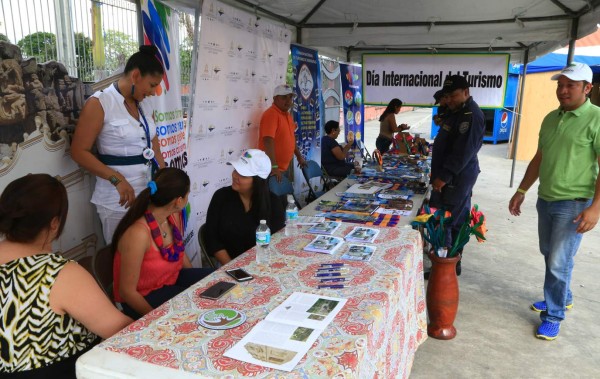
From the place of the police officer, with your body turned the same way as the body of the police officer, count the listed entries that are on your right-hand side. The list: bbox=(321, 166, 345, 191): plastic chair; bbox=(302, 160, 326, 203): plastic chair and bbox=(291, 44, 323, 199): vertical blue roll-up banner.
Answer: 3

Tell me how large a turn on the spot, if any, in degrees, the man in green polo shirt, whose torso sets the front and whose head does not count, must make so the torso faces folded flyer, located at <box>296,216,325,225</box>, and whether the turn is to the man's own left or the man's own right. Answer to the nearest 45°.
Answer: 0° — they already face it

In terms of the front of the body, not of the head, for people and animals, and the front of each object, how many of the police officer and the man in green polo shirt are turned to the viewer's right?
0

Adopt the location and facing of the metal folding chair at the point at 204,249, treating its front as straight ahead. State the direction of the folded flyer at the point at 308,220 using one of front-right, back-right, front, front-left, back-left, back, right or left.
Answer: front-left

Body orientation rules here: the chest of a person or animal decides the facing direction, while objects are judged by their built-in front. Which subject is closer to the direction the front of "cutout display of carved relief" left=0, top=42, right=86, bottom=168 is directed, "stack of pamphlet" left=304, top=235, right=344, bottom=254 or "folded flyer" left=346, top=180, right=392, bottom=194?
the stack of pamphlet

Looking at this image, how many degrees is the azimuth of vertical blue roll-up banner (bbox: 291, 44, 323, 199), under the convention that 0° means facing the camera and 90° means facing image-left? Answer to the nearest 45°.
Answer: approximately 315°

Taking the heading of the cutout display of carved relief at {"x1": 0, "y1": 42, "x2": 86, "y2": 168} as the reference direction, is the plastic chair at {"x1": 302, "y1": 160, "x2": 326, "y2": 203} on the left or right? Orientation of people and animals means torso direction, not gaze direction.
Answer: on its left

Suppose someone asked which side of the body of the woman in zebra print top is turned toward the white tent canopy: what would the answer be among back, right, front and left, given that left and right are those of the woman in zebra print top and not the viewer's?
front

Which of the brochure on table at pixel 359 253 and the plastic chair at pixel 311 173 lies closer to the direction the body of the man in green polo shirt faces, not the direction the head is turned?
the brochure on table

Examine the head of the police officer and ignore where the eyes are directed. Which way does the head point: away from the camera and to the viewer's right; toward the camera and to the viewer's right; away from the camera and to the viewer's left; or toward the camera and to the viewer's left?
toward the camera and to the viewer's left

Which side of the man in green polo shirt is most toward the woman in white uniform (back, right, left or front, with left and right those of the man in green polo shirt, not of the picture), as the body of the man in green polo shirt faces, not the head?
front

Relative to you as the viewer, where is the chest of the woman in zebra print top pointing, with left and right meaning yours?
facing away from the viewer and to the right of the viewer

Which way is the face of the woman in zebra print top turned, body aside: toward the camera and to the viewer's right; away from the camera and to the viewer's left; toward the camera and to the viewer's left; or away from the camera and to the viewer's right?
away from the camera and to the viewer's right

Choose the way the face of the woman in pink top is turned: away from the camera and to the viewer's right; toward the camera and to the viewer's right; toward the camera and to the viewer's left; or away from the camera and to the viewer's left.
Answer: away from the camera and to the viewer's right
